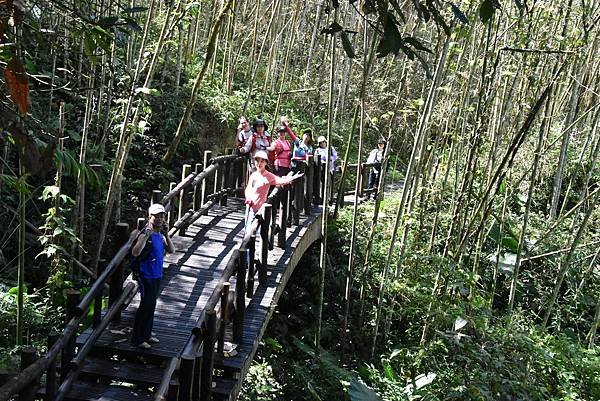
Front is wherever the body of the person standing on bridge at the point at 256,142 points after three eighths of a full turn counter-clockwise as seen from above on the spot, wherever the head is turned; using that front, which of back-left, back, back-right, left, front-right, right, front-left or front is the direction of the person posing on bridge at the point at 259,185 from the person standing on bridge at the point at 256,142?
back-right

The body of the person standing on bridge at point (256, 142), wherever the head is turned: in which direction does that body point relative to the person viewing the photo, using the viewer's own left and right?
facing the viewer

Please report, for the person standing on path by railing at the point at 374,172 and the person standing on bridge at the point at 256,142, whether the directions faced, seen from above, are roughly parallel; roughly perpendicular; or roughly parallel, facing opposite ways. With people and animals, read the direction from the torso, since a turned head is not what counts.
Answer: roughly parallel

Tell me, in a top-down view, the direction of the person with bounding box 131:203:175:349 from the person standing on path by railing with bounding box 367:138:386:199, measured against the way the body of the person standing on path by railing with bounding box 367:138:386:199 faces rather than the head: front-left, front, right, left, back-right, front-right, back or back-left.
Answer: front

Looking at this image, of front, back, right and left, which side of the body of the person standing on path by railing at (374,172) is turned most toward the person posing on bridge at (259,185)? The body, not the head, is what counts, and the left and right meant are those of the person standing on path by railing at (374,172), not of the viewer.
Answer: front

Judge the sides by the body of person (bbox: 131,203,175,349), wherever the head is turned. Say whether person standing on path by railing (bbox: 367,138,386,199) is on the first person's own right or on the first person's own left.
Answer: on the first person's own left

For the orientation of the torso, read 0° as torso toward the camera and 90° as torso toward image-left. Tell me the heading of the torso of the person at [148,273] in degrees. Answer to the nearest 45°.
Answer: approximately 315°

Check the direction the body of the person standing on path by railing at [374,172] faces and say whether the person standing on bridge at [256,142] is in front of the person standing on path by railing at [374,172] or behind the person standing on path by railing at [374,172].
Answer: in front

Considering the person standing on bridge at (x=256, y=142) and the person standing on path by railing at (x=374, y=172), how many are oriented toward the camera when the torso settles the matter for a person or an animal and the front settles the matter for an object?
2

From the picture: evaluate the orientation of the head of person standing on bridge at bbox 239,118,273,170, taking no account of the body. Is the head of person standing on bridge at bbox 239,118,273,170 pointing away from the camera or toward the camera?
toward the camera

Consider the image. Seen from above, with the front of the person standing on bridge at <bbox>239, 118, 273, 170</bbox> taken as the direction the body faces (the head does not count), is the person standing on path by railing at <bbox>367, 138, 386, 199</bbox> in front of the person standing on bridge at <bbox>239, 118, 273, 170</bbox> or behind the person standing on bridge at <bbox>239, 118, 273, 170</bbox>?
behind

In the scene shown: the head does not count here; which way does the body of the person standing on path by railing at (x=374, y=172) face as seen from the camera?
toward the camera
